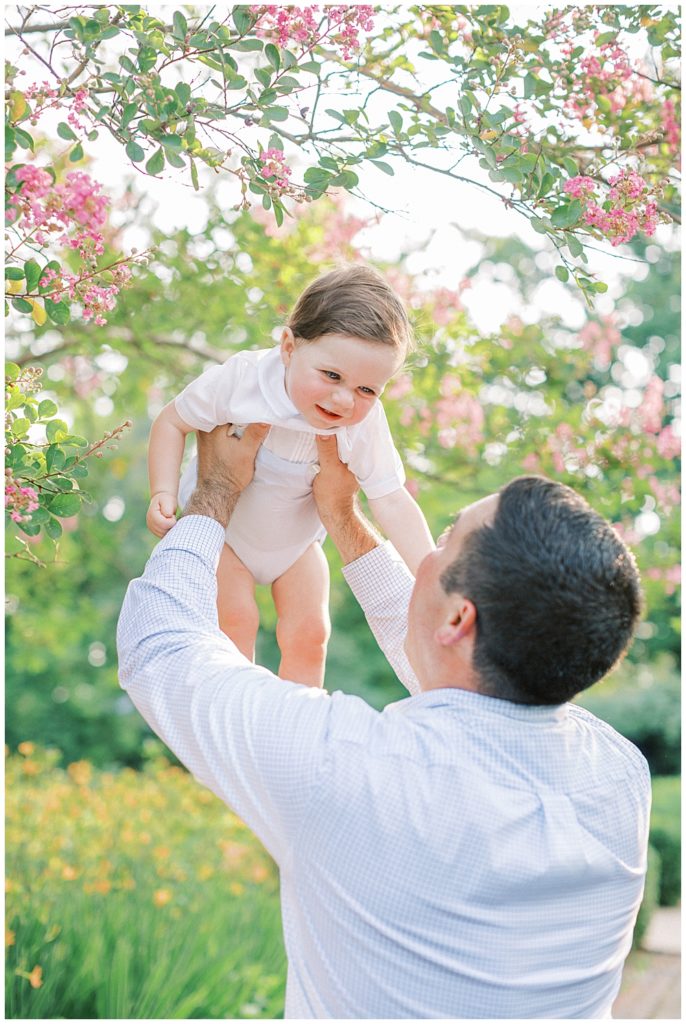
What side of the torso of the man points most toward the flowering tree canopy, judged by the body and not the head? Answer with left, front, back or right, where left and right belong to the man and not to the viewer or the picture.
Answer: front

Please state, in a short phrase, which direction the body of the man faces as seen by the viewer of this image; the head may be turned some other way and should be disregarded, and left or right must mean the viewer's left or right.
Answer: facing away from the viewer and to the left of the viewer

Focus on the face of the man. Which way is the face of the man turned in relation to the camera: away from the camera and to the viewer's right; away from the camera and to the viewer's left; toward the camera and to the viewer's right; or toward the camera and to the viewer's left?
away from the camera and to the viewer's left

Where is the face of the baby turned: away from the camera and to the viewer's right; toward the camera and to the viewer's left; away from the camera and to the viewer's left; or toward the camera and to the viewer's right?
toward the camera and to the viewer's right
